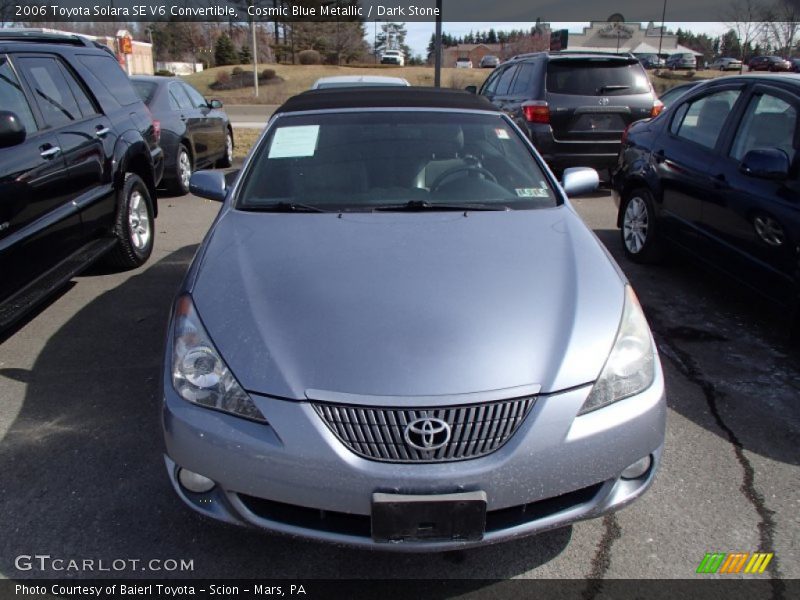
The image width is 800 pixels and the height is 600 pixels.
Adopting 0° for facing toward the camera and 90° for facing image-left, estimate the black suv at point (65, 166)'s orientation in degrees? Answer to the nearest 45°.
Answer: approximately 45°

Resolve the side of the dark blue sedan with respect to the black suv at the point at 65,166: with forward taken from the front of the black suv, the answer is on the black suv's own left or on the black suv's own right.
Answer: on the black suv's own left

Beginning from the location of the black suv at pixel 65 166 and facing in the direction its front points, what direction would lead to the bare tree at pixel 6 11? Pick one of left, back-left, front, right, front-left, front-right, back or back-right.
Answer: back-right

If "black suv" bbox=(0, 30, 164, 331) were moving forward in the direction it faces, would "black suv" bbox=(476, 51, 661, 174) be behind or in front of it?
behind

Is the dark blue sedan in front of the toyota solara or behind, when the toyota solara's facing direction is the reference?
behind

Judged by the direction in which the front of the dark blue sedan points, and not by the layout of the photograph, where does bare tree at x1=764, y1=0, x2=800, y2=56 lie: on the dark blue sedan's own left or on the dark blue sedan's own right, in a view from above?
on the dark blue sedan's own left

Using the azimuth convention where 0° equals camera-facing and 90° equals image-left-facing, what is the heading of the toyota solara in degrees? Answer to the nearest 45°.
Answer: approximately 0°

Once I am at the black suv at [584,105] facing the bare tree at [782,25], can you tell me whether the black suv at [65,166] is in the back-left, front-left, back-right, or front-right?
back-left

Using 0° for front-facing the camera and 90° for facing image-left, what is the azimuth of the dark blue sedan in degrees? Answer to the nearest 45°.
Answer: approximately 315°
